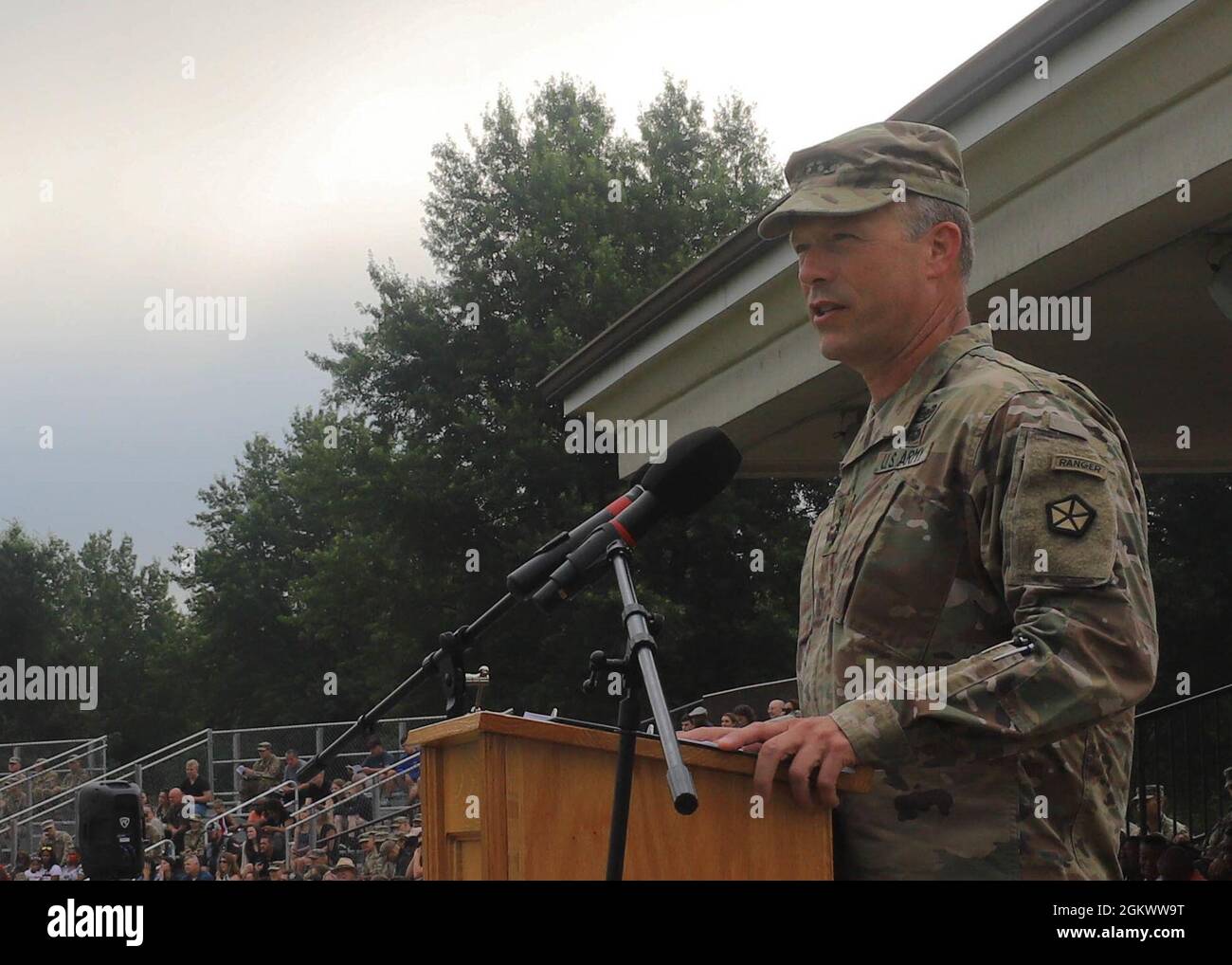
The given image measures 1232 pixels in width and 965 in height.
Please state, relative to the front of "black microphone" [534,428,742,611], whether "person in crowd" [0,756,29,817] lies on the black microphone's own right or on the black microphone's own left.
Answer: on the black microphone's own left

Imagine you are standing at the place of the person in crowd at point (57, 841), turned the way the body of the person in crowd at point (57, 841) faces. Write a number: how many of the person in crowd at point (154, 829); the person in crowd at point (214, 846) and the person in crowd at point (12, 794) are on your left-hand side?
2

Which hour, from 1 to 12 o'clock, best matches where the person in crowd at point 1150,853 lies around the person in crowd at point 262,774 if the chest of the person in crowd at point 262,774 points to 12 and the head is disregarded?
the person in crowd at point 1150,853 is roughly at 10 o'clock from the person in crowd at point 262,774.

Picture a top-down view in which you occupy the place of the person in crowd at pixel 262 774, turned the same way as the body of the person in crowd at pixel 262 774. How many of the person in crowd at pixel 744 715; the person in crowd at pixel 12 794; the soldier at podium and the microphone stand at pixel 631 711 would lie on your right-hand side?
1

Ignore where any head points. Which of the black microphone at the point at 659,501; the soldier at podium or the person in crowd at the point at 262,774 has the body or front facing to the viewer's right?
the black microphone

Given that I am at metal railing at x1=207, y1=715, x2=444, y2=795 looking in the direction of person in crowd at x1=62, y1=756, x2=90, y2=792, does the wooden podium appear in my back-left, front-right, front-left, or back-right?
back-left

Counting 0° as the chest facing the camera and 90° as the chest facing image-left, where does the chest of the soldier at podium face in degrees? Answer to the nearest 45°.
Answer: approximately 45°

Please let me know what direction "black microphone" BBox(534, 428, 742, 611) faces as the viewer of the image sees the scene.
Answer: facing to the right of the viewer

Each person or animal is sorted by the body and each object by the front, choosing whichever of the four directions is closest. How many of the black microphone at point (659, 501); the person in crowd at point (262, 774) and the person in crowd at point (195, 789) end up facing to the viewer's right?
1

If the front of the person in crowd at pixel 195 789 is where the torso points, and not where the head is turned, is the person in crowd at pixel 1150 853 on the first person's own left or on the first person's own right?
on the first person's own left
